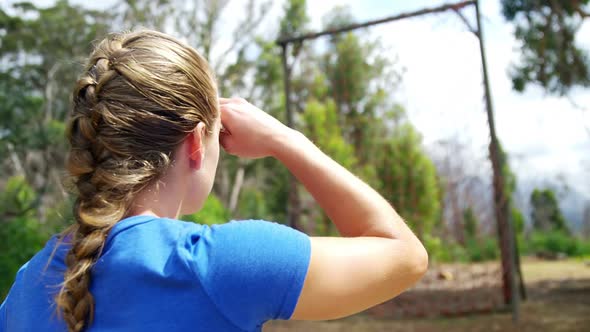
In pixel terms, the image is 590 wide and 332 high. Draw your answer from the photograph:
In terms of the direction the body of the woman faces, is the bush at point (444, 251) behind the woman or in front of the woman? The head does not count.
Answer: in front

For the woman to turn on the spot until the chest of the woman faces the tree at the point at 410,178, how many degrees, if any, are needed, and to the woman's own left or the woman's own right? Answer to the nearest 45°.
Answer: approximately 45° to the woman's own left

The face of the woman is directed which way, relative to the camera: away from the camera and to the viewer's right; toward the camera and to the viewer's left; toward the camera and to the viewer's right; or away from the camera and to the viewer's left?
away from the camera and to the viewer's right

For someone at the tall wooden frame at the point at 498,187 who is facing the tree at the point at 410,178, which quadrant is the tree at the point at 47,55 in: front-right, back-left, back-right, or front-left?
front-left

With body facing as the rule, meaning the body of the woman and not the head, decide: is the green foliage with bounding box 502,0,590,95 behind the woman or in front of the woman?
in front

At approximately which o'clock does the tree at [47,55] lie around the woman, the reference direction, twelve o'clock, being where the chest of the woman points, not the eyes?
The tree is roughly at 10 o'clock from the woman.

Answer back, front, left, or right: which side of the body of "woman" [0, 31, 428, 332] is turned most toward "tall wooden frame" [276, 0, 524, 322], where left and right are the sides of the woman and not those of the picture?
front

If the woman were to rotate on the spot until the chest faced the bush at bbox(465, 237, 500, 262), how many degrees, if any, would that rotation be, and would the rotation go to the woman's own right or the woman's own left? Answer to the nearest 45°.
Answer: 0° — they already face it

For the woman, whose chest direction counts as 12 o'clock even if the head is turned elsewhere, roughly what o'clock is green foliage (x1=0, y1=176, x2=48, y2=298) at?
The green foliage is roughly at 10 o'clock from the woman.

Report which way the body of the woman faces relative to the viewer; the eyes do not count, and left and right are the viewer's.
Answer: facing away from the viewer and to the right of the viewer

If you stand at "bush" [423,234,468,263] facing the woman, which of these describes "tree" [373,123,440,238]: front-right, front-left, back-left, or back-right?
back-right
